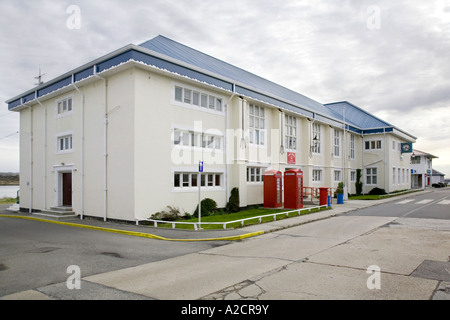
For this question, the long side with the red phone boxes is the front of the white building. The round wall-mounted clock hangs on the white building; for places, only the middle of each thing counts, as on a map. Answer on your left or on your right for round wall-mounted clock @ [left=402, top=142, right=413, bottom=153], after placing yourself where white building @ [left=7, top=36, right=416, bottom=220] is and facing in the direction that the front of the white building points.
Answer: on your left

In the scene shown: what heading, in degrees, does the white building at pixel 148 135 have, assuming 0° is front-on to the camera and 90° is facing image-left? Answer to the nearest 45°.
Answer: approximately 315°

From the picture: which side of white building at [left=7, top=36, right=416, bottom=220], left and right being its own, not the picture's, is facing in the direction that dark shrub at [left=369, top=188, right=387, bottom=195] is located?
left
